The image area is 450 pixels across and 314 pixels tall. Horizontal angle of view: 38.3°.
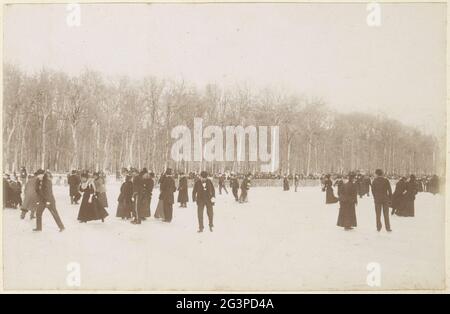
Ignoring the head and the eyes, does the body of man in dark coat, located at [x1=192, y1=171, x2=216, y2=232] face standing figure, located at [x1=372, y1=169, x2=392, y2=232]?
no

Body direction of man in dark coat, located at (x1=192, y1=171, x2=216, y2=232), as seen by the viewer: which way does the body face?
toward the camera

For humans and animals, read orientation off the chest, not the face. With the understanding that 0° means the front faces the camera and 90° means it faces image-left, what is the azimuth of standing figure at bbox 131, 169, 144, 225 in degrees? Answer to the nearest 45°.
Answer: approximately 90°

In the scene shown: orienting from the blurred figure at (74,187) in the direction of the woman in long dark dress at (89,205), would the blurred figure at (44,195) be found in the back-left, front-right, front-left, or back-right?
front-right

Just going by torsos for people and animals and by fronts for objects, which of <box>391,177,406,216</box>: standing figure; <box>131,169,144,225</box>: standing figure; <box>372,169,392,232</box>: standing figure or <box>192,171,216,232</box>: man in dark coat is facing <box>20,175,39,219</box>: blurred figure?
<box>131,169,144,225</box>: standing figure

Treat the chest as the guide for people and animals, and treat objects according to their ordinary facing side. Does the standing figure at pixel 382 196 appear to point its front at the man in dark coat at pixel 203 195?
no

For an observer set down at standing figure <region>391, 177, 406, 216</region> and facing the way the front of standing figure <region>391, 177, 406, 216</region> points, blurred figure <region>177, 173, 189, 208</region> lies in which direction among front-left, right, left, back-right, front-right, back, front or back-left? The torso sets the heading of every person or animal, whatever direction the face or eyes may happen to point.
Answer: back

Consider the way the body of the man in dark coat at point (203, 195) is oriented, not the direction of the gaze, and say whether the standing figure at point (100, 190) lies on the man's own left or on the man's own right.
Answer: on the man's own right

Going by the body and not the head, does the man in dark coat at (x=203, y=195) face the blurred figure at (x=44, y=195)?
no
